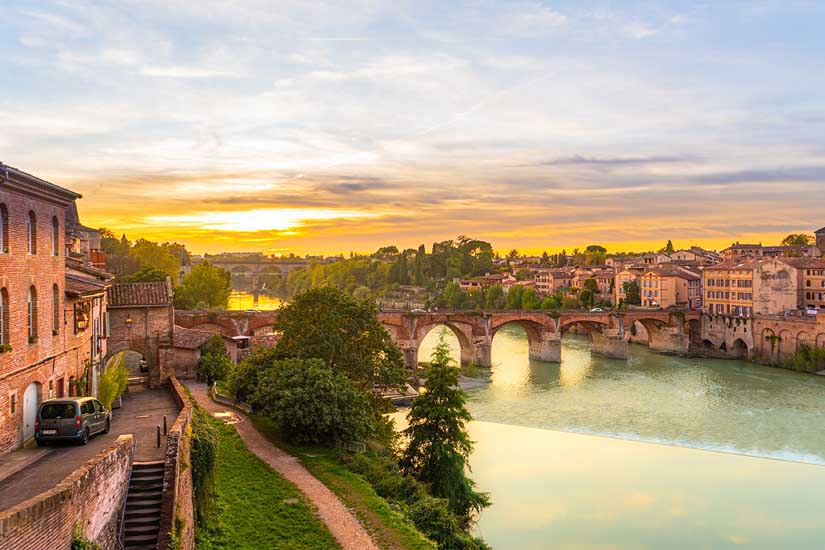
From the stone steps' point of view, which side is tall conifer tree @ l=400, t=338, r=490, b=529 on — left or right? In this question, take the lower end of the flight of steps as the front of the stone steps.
on its left

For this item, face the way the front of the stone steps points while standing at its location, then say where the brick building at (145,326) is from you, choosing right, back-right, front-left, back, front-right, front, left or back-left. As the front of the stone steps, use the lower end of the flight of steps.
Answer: back

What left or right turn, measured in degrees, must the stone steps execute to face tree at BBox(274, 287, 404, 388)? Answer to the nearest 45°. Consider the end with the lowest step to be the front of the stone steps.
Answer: approximately 135° to its left

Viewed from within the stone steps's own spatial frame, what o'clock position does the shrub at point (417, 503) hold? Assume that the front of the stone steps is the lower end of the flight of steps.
The shrub is roughly at 8 o'clock from the stone steps.

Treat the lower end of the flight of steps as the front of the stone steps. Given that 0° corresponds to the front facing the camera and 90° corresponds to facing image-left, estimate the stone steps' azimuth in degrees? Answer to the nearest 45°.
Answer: approximately 0°

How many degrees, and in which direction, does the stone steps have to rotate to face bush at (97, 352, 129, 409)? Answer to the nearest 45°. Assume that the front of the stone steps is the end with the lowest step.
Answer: approximately 180°
